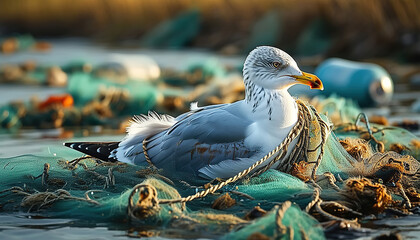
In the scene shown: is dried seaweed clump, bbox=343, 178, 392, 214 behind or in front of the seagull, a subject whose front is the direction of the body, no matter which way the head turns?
in front

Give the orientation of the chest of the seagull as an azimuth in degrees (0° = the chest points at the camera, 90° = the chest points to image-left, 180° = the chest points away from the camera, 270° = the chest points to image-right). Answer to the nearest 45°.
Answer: approximately 270°

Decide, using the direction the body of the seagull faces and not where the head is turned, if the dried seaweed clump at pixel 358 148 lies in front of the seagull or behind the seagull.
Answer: in front

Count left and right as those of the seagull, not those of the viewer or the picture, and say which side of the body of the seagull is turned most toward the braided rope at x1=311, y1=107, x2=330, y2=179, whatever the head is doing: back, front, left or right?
front
